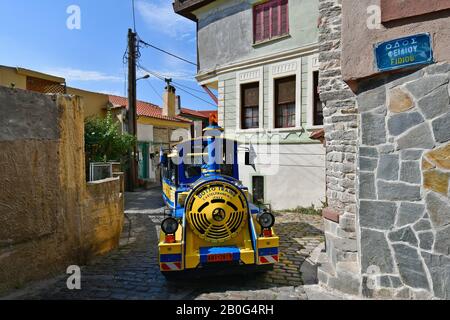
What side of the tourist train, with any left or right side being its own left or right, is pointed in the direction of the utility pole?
back

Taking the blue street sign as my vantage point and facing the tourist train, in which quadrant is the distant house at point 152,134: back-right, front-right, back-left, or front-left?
front-right

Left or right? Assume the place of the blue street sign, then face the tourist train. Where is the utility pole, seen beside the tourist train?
right

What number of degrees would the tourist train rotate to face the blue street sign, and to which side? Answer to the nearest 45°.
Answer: approximately 45° to its left

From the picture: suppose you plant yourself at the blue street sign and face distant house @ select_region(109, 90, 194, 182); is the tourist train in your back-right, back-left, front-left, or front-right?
front-left

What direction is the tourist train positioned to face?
toward the camera

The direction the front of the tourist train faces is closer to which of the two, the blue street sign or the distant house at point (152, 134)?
the blue street sign

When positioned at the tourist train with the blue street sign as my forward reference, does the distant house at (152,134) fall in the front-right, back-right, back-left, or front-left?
back-left

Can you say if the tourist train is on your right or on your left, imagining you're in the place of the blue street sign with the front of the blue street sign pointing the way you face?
on your right

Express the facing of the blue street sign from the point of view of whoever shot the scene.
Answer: facing the viewer

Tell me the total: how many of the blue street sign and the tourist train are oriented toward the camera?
2

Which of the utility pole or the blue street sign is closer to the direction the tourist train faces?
the blue street sign
